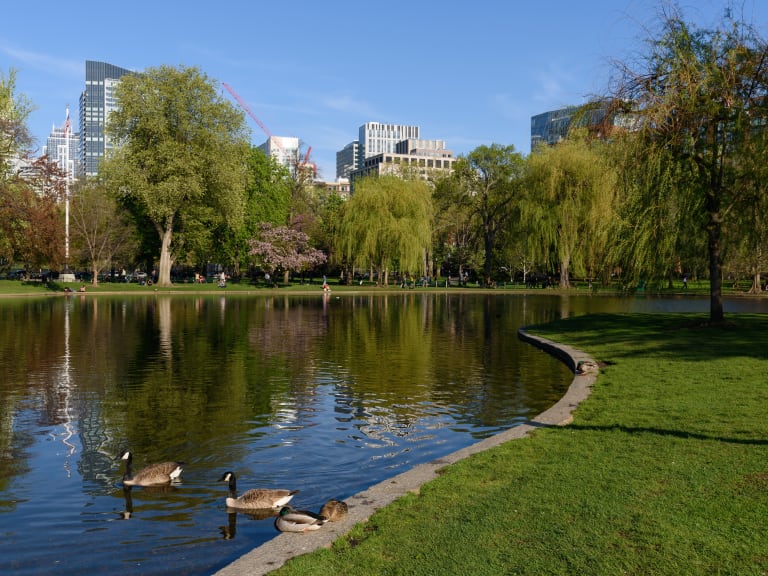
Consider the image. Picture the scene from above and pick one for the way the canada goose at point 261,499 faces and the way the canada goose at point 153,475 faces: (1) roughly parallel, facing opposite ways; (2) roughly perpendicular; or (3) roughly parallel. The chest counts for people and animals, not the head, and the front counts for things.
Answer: roughly parallel

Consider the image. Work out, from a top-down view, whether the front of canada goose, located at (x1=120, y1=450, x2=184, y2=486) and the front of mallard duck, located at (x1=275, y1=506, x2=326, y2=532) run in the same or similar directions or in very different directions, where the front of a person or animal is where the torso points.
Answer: same or similar directions

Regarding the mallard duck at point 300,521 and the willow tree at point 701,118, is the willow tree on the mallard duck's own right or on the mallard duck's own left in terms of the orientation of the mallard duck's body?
on the mallard duck's own right

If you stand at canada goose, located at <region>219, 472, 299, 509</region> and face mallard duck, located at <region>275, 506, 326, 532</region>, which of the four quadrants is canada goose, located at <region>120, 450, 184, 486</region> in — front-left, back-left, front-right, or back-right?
back-right

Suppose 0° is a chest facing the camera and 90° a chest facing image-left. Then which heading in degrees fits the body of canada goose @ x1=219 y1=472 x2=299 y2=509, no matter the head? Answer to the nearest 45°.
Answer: approximately 90°

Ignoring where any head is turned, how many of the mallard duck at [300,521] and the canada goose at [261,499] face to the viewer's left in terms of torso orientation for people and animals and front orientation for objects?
2

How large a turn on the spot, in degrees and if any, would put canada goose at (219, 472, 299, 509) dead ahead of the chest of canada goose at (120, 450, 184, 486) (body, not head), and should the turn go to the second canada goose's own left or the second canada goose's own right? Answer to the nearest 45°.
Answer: approximately 135° to the second canada goose's own left

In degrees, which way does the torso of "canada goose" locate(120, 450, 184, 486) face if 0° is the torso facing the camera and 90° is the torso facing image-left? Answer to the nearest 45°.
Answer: approximately 90°

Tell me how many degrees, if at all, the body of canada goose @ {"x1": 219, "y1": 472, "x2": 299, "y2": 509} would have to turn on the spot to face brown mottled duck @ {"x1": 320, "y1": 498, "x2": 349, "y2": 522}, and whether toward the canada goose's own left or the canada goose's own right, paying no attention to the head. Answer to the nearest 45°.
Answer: approximately 135° to the canada goose's own left

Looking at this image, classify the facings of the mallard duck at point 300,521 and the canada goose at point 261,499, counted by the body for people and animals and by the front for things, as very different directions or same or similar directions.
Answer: same or similar directions

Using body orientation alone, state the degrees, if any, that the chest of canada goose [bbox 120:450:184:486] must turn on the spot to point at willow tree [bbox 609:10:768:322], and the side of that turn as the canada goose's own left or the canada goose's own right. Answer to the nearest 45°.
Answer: approximately 135° to the canada goose's own right

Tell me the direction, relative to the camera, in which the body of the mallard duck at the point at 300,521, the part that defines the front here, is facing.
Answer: to the viewer's left
